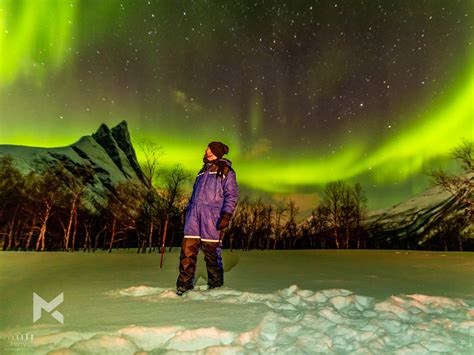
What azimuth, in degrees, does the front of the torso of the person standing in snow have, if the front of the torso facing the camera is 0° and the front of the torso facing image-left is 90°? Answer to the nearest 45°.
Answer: approximately 45°
